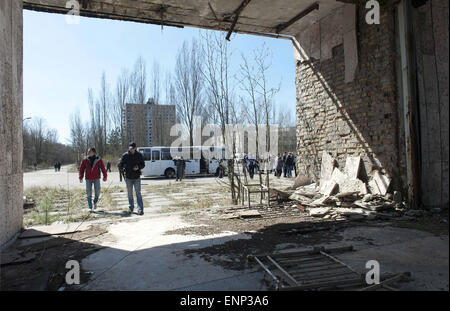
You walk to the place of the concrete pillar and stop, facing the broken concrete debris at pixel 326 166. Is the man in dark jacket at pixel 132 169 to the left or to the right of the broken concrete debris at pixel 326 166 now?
left

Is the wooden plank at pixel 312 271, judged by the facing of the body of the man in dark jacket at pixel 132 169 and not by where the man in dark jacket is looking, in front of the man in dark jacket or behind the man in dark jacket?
in front

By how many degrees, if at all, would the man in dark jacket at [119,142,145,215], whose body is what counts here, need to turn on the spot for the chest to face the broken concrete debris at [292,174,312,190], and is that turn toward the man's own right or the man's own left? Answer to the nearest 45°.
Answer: approximately 90° to the man's own left

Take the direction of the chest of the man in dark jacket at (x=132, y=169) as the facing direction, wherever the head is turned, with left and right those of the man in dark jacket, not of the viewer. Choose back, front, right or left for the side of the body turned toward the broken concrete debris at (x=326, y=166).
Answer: left

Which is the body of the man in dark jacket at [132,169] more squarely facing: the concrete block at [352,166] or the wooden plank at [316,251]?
the wooden plank

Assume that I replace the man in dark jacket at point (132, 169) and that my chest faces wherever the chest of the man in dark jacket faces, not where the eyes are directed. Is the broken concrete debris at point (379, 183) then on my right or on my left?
on my left

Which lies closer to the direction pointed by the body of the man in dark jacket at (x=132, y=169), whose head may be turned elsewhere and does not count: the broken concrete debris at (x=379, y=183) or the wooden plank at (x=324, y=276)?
the wooden plank

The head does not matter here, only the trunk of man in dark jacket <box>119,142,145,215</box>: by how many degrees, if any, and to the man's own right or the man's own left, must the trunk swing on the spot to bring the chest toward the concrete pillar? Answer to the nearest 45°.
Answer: approximately 45° to the man's own right

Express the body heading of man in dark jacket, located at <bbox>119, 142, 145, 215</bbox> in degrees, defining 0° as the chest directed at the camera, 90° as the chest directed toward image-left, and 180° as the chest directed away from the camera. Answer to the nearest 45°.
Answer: approximately 0°

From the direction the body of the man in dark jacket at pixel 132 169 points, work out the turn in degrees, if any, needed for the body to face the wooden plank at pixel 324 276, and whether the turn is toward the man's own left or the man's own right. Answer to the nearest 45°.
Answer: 0° — they already face it

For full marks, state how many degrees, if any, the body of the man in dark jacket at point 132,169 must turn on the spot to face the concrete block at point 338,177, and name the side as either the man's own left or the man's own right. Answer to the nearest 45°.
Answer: approximately 90° to the man's own left

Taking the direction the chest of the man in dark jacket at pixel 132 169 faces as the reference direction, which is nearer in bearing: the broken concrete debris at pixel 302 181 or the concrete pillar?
the concrete pillar
